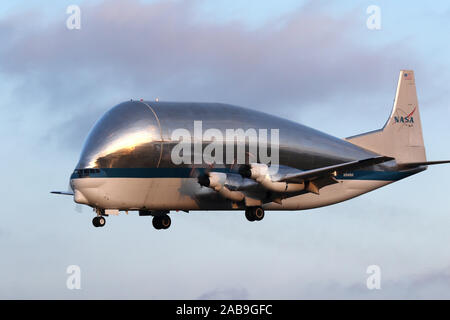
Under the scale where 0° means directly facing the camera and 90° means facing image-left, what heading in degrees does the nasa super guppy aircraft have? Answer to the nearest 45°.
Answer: approximately 45°
